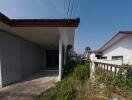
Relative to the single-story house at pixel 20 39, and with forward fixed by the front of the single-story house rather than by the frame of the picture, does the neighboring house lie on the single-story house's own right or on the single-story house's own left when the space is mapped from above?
on the single-story house's own left
